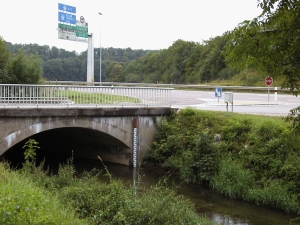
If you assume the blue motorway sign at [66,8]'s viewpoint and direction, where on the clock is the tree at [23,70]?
The tree is roughly at 2 o'clock from the blue motorway sign.

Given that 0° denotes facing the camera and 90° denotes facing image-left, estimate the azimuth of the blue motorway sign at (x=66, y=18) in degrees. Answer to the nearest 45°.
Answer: approximately 315°

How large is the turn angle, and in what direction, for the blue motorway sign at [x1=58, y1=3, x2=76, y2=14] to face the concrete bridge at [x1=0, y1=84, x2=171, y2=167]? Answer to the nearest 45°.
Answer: approximately 45° to its right

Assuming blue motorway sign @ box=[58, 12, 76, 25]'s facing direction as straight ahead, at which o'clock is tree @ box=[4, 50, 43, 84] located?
The tree is roughly at 2 o'clock from the blue motorway sign.
